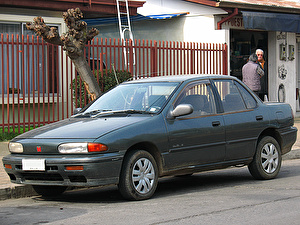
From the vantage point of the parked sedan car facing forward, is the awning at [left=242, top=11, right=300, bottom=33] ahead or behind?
behind

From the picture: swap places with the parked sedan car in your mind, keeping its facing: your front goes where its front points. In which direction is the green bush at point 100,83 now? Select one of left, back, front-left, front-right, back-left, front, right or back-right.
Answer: back-right

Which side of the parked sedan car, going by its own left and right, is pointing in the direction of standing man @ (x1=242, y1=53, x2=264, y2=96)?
back

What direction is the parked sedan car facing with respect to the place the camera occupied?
facing the viewer and to the left of the viewer

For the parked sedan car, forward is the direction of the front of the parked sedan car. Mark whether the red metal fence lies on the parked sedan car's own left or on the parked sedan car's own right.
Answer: on the parked sedan car's own right
